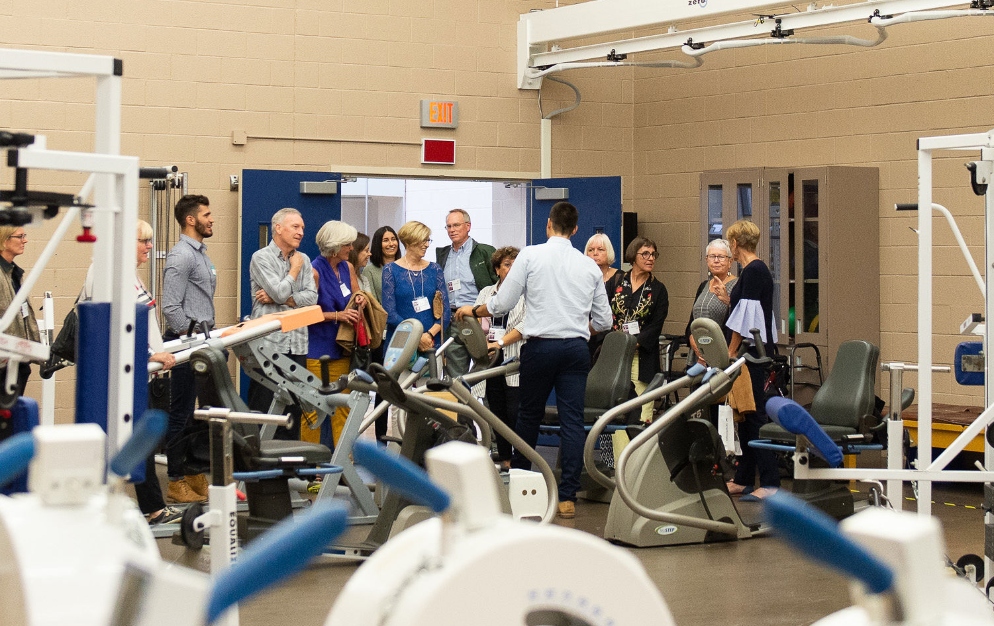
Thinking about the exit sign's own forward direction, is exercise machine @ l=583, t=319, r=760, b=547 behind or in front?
in front

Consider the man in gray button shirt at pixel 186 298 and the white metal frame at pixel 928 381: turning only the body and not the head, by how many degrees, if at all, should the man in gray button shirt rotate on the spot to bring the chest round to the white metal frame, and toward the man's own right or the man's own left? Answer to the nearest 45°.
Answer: approximately 45° to the man's own right

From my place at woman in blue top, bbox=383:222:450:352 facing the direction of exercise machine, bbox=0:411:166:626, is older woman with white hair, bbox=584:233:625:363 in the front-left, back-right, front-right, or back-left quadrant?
back-left

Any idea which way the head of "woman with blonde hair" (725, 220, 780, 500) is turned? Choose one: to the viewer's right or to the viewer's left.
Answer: to the viewer's left

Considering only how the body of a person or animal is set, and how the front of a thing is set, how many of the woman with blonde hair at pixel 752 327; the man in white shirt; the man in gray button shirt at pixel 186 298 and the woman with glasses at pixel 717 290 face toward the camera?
1

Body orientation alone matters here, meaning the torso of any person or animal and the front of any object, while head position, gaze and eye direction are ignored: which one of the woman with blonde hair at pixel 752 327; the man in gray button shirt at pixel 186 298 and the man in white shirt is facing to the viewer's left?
the woman with blonde hair

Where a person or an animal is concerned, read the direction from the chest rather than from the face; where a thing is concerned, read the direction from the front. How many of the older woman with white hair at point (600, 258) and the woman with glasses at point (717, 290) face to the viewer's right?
0

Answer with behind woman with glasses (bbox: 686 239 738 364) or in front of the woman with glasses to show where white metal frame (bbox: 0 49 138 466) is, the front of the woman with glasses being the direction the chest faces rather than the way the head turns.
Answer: in front

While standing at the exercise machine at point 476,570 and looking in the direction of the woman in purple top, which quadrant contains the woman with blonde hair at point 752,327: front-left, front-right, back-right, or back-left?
front-right

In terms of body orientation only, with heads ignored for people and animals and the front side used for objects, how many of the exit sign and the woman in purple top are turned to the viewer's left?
0

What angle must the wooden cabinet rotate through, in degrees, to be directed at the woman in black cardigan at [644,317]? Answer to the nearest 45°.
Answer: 0° — it already faces them

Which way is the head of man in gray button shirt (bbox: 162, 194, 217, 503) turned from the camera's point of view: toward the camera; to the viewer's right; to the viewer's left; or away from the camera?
to the viewer's right

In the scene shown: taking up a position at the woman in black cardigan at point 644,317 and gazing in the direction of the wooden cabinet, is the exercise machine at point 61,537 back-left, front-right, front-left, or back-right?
back-right

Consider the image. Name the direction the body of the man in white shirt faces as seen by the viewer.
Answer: away from the camera

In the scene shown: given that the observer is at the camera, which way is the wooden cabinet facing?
facing the viewer and to the left of the viewer

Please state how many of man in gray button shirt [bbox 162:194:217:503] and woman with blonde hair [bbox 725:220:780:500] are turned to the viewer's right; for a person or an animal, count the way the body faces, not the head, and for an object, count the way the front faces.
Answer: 1
